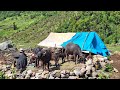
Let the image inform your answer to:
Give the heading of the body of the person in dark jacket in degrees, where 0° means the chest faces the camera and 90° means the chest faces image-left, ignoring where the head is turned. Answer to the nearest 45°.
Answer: approximately 180°

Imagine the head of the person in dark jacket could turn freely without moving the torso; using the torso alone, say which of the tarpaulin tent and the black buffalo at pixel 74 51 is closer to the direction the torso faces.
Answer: the tarpaulin tent

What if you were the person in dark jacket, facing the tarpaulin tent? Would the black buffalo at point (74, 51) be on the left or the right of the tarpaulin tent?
right

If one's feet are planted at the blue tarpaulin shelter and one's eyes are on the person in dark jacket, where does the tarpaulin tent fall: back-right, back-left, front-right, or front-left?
front-right

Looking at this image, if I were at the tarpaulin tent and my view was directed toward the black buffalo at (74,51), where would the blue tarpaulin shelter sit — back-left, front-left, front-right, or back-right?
front-left

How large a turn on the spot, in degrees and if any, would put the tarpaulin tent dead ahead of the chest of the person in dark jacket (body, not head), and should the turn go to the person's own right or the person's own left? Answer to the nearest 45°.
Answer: approximately 45° to the person's own right

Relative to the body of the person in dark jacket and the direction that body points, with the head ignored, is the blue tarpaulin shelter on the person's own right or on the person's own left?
on the person's own right
